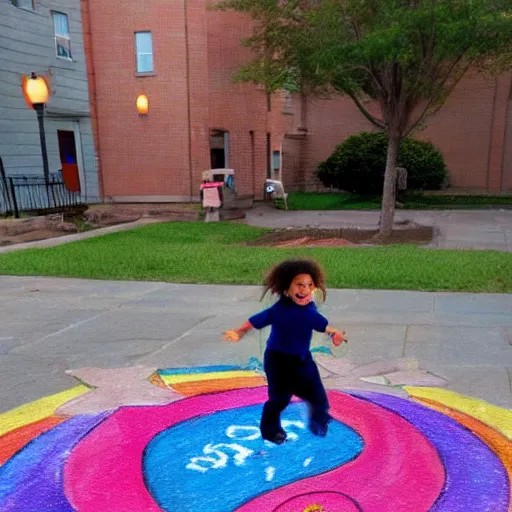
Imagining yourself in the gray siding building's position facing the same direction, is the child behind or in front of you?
in front

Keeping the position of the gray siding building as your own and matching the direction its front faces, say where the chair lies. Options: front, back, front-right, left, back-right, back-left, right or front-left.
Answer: front-left

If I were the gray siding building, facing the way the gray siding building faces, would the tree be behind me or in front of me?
in front

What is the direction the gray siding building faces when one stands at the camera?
facing the viewer and to the right of the viewer

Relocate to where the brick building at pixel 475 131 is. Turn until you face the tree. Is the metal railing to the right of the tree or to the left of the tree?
right

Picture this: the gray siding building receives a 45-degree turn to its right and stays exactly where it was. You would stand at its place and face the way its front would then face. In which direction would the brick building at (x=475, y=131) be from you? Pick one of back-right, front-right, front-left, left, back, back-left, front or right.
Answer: left
